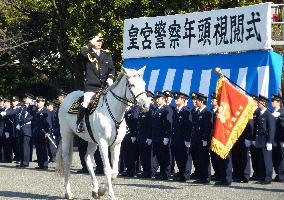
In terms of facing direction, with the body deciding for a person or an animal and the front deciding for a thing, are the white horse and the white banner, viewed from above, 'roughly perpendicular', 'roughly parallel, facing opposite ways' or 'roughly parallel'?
roughly perpendicular

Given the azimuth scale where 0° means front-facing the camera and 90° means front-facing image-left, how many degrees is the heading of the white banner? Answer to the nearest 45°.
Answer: approximately 45°

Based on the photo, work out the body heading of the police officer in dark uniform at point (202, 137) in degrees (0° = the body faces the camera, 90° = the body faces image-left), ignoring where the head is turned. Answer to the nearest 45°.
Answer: approximately 45°

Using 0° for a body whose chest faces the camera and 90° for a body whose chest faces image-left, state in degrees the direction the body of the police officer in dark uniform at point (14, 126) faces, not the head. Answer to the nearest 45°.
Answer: approximately 45°

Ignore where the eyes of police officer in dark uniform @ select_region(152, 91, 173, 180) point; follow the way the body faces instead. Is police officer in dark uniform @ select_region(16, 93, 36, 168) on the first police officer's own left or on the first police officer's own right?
on the first police officer's own right

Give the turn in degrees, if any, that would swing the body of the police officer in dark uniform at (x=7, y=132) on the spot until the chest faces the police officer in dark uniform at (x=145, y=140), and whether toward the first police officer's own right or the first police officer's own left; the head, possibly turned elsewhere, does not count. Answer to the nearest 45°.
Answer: approximately 90° to the first police officer's own left

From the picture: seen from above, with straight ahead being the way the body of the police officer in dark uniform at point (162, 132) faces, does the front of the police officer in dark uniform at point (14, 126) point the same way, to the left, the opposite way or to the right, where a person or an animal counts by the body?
the same way

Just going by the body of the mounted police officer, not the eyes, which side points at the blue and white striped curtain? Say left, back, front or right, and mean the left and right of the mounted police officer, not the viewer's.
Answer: left

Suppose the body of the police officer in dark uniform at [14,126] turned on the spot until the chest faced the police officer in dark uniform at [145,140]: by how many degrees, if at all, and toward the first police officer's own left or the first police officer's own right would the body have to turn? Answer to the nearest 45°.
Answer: approximately 90° to the first police officer's own left

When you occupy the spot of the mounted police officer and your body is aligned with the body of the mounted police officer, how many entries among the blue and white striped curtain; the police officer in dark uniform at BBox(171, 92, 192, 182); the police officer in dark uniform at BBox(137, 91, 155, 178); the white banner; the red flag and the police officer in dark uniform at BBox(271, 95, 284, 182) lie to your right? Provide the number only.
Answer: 0

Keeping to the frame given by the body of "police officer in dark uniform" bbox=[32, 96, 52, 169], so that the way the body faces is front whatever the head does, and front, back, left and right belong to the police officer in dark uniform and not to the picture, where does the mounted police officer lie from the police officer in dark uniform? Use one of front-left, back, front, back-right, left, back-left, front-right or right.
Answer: front-left

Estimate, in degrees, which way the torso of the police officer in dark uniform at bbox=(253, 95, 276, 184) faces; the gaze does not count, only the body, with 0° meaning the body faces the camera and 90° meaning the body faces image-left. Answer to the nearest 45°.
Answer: approximately 45°

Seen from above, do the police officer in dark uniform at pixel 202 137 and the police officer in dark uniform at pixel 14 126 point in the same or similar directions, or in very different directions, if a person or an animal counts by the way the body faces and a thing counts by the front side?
same or similar directions

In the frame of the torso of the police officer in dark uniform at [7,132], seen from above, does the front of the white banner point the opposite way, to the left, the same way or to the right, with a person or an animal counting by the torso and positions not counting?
the same way

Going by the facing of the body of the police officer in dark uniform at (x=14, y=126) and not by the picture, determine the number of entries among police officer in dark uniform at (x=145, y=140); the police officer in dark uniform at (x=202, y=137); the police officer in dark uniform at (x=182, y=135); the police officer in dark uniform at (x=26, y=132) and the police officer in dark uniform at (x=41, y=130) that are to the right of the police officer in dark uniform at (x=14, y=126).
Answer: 0

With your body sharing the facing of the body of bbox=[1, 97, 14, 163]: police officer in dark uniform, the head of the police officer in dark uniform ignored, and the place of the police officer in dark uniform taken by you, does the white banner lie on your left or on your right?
on your left

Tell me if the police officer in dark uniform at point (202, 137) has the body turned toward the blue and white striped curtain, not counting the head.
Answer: no
